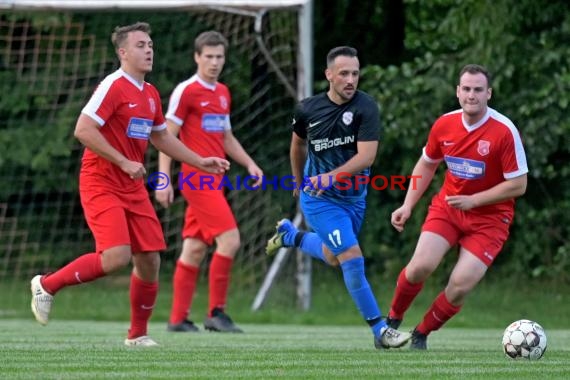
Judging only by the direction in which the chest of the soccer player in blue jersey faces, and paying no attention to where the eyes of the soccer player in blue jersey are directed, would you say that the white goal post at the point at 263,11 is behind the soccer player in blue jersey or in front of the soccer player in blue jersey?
behind

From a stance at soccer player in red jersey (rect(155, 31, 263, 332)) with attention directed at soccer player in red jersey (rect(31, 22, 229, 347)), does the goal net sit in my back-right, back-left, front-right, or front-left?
back-right

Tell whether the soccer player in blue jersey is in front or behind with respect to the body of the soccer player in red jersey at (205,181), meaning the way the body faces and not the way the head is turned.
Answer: in front

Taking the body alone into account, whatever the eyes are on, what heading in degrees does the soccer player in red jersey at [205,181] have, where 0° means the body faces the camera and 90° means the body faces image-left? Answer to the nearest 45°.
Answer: approximately 315°

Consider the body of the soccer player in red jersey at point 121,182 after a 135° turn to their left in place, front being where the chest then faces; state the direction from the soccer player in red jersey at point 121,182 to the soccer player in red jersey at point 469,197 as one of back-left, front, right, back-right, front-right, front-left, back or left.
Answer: right

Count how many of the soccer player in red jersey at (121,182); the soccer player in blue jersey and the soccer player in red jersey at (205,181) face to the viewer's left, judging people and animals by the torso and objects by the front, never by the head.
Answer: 0

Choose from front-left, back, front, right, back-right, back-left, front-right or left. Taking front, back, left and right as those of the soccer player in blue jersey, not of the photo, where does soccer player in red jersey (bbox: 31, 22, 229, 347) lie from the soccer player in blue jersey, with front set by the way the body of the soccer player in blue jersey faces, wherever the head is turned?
back-right

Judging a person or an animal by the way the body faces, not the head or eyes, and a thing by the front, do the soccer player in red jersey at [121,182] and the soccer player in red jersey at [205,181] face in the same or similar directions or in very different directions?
same or similar directions

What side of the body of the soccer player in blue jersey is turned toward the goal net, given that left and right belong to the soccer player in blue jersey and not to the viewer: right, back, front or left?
back

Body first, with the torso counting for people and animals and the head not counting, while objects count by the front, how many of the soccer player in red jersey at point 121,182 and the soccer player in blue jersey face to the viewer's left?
0

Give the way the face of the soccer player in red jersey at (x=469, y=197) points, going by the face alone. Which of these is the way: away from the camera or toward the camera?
toward the camera

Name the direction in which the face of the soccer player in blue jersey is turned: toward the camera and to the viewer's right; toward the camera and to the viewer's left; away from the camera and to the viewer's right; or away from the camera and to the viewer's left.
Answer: toward the camera and to the viewer's right

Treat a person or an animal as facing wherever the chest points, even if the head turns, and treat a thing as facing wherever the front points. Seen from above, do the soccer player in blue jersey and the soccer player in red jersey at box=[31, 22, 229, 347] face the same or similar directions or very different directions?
same or similar directions
